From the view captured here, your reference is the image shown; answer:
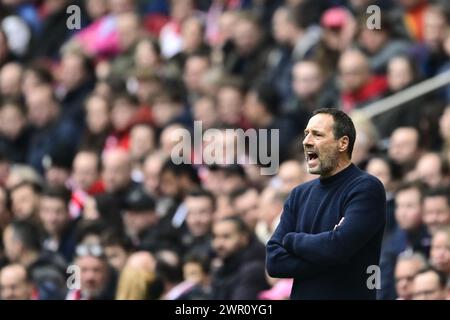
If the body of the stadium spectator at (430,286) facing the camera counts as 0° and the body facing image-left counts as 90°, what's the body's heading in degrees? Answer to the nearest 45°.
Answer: approximately 45°

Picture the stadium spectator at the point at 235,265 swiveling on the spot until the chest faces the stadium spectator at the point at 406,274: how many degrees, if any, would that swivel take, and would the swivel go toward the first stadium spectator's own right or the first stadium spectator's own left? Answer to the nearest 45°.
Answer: approximately 90° to the first stadium spectator's own left

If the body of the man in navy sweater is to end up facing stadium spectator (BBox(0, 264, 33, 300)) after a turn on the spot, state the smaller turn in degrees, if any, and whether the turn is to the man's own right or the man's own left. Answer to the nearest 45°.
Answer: approximately 90° to the man's own right

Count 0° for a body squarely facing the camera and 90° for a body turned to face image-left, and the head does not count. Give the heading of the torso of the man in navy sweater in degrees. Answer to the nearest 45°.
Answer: approximately 45°

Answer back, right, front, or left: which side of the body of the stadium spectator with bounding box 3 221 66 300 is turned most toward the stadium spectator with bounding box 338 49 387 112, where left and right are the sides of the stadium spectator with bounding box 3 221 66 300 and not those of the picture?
back
